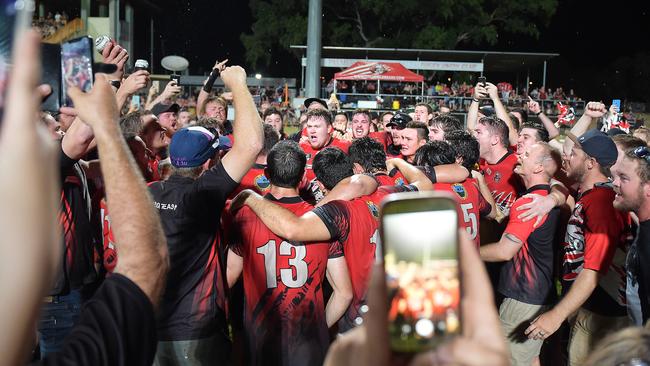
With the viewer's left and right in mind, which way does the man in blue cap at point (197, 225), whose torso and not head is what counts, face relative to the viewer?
facing away from the viewer and to the right of the viewer

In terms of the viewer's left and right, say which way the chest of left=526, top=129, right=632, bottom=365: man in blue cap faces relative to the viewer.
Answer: facing to the left of the viewer

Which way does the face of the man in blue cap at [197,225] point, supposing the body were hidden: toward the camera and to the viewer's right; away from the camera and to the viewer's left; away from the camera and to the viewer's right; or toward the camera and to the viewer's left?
away from the camera and to the viewer's right

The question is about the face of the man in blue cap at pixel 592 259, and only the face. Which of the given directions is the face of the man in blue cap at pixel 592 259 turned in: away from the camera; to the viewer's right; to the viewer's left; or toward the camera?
to the viewer's left

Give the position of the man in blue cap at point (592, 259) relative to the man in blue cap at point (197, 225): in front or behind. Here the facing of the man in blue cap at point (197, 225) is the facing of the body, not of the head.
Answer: in front
